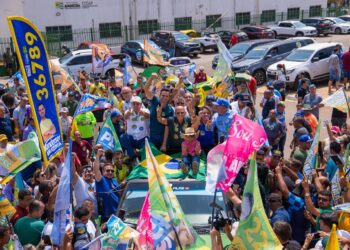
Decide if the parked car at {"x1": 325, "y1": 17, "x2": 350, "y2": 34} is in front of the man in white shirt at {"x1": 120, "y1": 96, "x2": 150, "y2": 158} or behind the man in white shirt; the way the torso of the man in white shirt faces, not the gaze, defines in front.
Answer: behind

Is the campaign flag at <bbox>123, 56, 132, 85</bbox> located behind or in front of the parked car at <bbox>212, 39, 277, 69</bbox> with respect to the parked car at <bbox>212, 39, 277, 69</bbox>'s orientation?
in front

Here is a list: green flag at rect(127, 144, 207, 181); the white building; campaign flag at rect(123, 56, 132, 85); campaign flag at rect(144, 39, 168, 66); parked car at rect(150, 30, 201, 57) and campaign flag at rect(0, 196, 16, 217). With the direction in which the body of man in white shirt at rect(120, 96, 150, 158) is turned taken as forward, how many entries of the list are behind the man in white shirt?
4

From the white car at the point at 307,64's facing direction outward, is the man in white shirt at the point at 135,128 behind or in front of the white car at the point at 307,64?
in front

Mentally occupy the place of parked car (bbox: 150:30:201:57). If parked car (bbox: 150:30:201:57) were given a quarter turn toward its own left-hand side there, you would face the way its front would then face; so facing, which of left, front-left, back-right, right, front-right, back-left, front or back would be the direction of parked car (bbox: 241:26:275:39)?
front

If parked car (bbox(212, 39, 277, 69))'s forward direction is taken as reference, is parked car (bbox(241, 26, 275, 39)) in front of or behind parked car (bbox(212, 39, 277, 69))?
behind

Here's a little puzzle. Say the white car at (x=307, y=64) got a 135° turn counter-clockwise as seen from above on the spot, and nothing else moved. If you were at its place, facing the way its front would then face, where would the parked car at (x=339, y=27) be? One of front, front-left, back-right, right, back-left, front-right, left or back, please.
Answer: left

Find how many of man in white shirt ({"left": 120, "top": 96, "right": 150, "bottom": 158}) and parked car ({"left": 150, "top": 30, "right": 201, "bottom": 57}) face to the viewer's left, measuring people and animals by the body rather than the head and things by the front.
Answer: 0

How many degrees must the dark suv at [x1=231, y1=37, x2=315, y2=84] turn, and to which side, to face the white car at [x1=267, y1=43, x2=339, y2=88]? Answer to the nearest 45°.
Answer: approximately 90° to its left

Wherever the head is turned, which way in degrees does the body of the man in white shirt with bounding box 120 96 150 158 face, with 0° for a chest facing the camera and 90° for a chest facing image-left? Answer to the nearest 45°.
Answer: approximately 0°

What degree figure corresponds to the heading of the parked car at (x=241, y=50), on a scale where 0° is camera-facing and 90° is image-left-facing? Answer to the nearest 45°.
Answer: approximately 45°

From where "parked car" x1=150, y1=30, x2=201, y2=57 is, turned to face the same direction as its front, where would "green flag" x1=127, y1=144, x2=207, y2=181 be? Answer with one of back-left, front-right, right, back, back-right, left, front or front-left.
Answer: front-right
